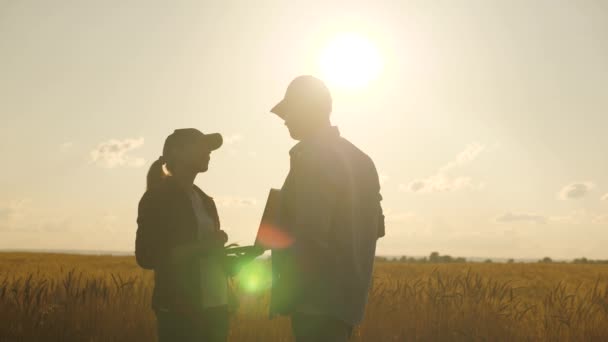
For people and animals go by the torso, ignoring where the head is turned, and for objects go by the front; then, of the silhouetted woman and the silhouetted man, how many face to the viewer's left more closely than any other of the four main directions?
1

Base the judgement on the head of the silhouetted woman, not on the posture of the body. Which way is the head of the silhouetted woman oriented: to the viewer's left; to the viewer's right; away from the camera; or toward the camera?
to the viewer's right

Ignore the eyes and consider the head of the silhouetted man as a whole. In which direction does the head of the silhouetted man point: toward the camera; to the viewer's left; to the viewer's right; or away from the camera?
to the viewer's left

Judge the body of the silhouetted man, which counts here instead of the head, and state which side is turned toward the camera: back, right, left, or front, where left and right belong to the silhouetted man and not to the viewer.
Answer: left

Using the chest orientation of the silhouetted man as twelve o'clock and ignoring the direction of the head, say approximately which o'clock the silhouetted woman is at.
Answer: The silhouetted woman is roughly at 1 o'clock from the silhouetted man.

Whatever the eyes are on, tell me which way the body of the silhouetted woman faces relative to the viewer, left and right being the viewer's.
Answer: facing to the right of the viewer

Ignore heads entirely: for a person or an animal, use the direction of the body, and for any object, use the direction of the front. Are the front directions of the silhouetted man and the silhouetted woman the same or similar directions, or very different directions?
very different directions
